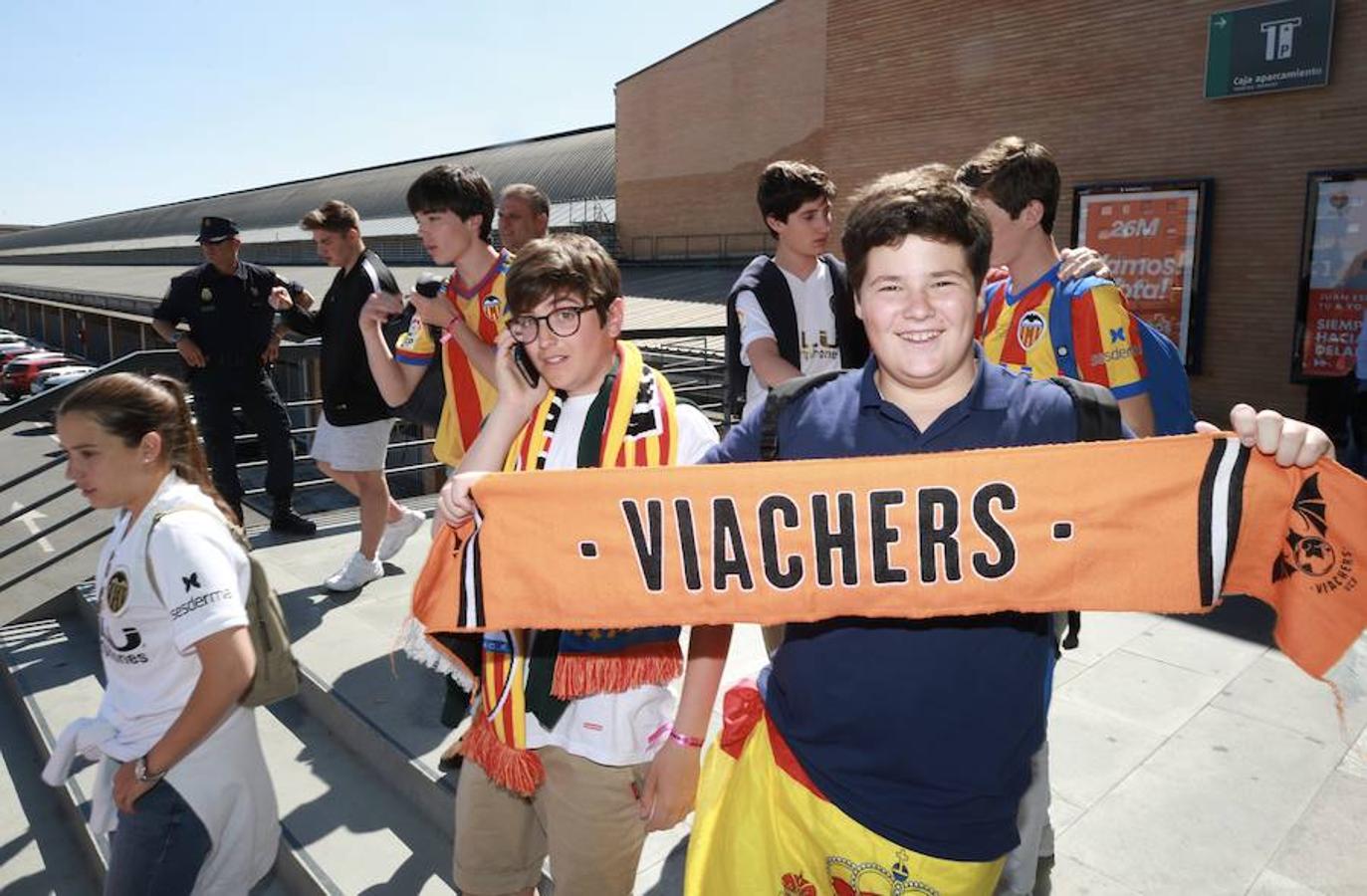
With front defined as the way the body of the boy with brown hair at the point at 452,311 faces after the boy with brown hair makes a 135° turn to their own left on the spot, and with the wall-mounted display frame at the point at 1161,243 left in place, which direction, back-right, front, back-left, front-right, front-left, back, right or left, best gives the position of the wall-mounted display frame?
front-left

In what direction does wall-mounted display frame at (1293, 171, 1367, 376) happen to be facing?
toward the camera

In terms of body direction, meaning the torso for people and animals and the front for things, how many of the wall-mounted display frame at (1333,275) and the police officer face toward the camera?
2

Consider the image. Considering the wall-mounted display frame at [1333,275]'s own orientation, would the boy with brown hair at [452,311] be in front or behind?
in front

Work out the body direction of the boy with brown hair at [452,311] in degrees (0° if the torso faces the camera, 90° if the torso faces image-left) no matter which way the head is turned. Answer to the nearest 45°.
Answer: approximately 45°

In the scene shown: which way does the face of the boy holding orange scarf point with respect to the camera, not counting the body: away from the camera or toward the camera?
toward the camera

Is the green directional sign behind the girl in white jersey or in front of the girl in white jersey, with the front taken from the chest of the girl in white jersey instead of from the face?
behind

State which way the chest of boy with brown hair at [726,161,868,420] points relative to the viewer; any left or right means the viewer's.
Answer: facing the viewer and to the right of the viewer

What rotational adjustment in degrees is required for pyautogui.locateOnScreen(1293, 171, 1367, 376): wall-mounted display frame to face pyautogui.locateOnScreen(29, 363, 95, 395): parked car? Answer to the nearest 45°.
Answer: approximately 90° to its right

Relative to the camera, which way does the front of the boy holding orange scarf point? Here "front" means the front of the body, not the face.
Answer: toward the camera

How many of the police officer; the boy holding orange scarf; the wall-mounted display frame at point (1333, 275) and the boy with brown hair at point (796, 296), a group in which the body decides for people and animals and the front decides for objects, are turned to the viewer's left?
0

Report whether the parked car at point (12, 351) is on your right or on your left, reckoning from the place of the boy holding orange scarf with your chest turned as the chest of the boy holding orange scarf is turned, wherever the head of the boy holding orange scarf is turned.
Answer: on your right
